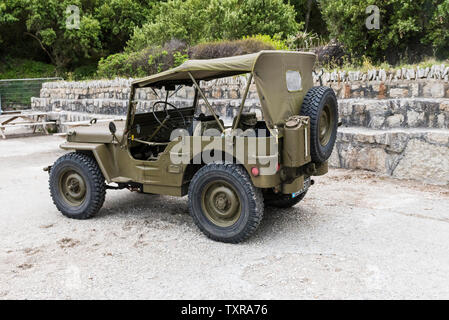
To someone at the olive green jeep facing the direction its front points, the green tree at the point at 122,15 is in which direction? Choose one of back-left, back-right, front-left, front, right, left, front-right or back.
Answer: front-right

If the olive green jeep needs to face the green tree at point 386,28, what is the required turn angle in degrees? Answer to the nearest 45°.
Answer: approximately 90° to its right

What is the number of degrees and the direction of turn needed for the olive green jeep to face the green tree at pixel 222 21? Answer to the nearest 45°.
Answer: approximately 45° to its right

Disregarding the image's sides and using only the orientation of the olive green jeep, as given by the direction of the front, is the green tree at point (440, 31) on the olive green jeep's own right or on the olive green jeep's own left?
on the olive green jeep's own right

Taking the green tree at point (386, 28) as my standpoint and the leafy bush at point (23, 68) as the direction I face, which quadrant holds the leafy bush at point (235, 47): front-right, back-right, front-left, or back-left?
front-left

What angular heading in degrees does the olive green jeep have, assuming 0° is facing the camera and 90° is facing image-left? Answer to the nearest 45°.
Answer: approximately 135°

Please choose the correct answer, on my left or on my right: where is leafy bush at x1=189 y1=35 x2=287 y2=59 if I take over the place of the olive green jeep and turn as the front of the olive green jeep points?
on my right

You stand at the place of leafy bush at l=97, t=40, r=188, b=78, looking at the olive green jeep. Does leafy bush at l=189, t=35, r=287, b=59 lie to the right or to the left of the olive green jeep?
left

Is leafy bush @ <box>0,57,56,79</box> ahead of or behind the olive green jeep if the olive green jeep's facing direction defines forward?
ahead

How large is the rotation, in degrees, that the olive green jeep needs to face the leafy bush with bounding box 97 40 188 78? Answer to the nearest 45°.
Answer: approximately 45° to its right

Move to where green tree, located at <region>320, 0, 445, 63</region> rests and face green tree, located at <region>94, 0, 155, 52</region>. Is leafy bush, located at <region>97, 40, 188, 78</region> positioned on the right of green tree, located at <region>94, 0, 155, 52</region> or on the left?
left

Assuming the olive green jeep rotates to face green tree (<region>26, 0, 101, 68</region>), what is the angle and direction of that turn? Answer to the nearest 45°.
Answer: approximately 45° to its right
